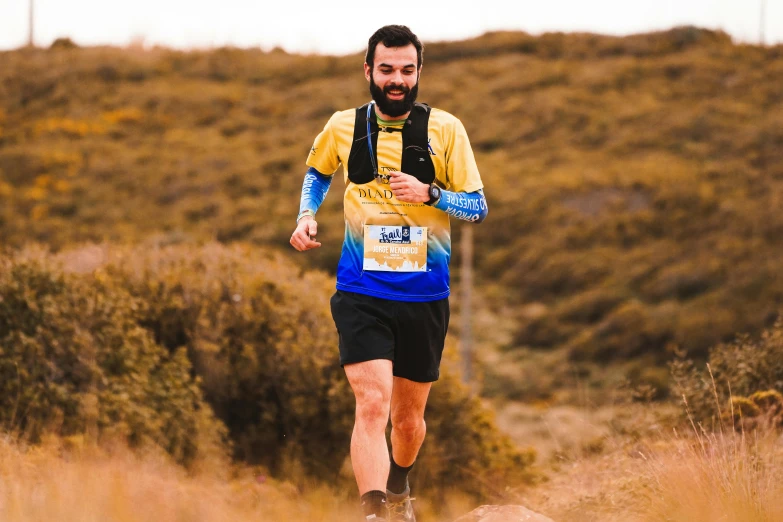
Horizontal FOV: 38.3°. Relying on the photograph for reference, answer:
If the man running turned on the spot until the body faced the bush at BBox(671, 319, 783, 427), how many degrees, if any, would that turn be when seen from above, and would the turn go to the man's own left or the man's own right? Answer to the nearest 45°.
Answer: approximately 135° to the man's own left

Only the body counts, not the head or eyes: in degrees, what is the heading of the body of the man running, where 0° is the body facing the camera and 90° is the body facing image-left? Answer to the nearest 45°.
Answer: approximately 0°

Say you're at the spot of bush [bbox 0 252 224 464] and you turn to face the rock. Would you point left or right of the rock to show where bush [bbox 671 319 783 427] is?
left

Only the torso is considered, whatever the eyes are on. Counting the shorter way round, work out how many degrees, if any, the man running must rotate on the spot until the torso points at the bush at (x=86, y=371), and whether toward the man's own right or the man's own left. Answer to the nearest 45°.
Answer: approximately 135° to the man's own right

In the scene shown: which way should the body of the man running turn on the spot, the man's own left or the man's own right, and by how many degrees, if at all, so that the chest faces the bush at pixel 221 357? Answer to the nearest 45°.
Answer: approximately 180°
